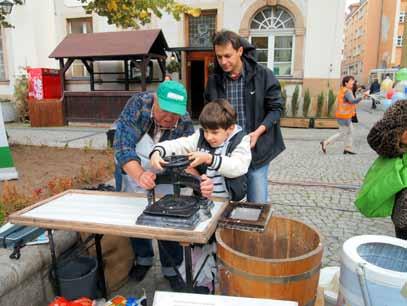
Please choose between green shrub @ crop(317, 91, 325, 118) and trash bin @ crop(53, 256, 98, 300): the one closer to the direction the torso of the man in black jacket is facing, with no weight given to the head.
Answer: the trash bin

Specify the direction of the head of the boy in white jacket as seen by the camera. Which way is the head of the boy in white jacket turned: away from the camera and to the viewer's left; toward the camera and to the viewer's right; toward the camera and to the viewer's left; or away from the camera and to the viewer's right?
toward the camera and to the viewer's left

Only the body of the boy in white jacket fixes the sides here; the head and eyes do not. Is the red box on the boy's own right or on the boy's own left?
on the boy's own right

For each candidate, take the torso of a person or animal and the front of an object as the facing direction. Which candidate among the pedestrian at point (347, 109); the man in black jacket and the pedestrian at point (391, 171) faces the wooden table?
the man in black jacket

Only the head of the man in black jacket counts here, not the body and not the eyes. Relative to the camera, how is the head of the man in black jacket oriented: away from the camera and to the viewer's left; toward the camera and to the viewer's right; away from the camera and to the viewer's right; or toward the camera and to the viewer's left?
toward the camera and to the viewer's left
